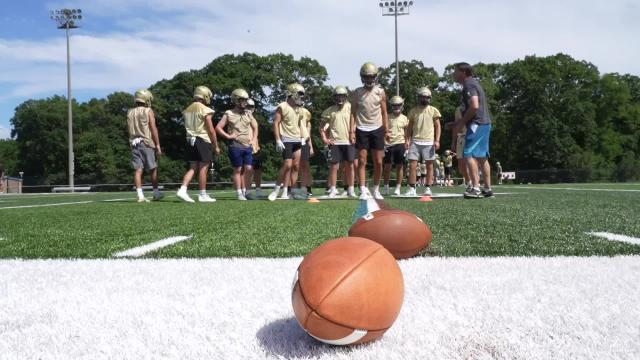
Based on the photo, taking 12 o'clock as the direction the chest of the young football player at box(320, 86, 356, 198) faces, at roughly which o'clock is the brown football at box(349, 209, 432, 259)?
The brown football is roughly at 12 o'clock from the young football player.

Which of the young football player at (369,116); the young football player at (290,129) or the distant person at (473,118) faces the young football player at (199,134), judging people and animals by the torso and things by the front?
the distant person

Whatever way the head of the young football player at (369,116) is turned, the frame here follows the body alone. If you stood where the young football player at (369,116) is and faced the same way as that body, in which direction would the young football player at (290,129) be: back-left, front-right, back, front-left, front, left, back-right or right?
back-right

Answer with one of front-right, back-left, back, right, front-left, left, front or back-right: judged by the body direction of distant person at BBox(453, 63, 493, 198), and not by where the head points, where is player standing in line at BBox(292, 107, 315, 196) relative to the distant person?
front-right

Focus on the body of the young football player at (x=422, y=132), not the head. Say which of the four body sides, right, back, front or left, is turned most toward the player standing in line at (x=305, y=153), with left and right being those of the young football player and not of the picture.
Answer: right

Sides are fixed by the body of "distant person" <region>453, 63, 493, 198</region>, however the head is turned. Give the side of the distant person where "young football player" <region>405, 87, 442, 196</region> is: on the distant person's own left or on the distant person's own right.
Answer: on the distant person's own right

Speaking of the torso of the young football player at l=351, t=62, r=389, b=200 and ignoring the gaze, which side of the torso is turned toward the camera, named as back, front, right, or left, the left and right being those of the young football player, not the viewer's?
front

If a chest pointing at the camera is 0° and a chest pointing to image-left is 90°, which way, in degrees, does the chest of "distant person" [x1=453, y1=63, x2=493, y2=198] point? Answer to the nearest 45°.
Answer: approximately 90°

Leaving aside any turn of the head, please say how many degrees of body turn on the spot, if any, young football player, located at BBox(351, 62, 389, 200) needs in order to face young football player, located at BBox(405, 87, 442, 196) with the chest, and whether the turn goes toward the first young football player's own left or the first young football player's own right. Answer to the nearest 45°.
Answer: approximately 135° to the first young football player's own left

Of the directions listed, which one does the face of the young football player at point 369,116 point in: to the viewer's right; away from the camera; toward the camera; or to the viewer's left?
toward the camera

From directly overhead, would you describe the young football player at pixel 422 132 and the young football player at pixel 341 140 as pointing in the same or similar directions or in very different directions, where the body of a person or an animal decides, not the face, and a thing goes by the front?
same or similar directions

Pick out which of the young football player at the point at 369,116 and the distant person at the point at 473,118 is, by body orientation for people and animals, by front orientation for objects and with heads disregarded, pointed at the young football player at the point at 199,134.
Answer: the distant person

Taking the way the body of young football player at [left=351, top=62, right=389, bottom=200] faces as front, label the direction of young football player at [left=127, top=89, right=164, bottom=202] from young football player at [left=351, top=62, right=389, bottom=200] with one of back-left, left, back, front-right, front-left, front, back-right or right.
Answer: right

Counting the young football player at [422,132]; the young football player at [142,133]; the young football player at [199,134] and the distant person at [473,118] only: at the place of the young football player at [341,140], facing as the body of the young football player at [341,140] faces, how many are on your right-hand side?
2

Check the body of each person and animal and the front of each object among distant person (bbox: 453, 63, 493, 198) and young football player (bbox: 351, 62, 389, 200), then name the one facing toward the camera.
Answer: the young football player

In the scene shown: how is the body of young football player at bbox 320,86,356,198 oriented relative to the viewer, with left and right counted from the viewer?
facing the viewer

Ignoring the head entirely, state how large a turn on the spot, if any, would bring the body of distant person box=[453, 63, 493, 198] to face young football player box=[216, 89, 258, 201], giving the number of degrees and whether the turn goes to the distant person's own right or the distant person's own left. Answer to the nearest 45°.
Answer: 0° — they already face them
